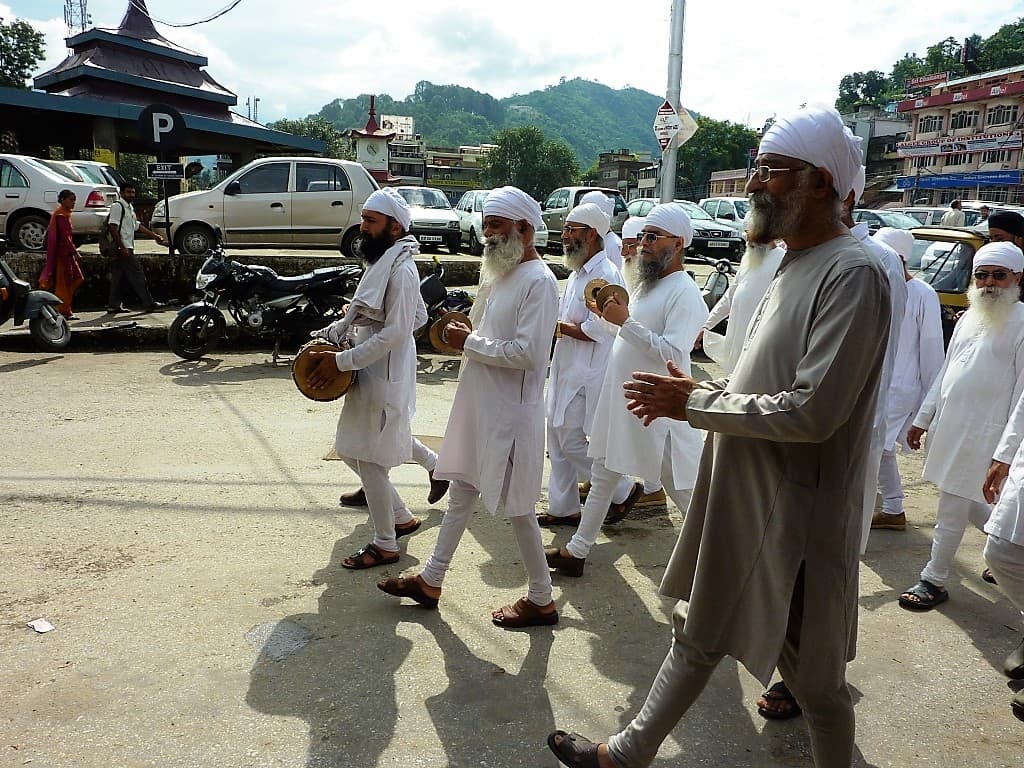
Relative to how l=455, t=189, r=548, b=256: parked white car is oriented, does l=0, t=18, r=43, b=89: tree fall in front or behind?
behind

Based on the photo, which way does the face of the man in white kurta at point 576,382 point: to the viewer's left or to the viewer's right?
to the viewer's left

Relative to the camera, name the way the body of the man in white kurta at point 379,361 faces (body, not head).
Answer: to the viewer's left

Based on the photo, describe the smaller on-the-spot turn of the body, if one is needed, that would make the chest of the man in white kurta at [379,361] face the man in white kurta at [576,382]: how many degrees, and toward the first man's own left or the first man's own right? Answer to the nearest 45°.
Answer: approximately 135° to the first man's own right

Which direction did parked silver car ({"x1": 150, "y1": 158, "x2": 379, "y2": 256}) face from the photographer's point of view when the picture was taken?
facing to the left of the viewer

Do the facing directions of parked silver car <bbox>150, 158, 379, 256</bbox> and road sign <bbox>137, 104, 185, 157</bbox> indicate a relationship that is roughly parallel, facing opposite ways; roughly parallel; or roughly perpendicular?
roughly perpendicular

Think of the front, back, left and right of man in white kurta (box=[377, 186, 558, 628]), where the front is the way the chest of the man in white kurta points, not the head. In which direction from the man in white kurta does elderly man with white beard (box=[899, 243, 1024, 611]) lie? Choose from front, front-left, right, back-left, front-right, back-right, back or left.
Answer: back

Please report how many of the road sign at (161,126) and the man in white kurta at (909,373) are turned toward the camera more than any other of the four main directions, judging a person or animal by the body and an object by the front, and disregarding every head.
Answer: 1

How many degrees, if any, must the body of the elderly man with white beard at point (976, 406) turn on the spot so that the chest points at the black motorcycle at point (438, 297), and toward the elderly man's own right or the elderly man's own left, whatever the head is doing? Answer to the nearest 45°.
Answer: approximately 90° to the elderly man's own right

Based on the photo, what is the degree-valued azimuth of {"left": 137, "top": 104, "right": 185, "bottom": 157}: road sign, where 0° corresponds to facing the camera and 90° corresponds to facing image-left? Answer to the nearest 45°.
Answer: approximately 0°

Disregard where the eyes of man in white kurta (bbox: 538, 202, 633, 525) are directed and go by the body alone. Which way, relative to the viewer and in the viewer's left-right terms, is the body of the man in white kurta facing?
facing to the left of the viewer

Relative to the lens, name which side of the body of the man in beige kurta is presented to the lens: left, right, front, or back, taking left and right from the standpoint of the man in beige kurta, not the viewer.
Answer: left
